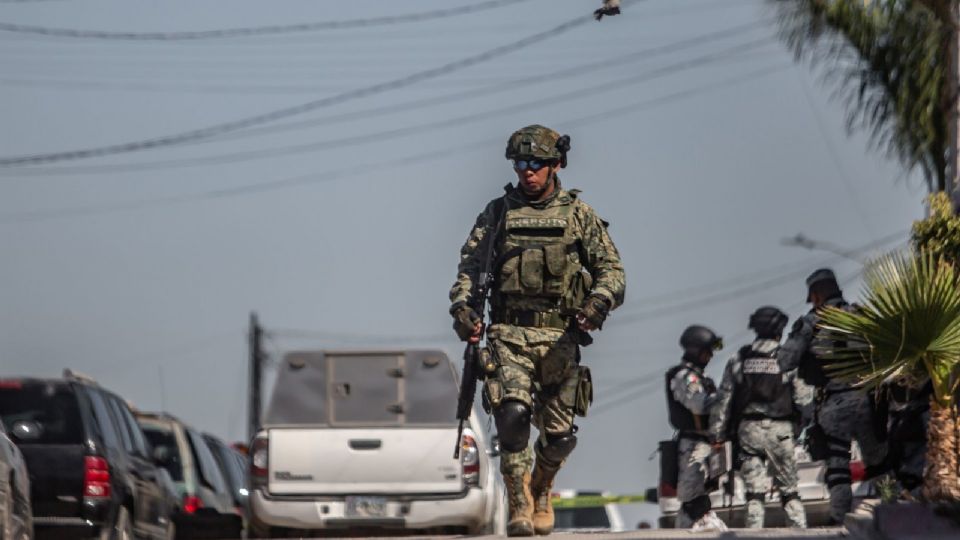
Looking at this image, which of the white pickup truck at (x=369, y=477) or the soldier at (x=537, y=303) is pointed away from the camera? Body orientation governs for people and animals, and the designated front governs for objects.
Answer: the white pickup truck

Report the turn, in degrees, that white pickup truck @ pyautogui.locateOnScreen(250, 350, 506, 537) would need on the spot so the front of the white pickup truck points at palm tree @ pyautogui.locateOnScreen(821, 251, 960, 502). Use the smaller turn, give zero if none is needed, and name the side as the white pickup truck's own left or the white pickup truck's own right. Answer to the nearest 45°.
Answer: approximately 135° to the white pickup truck's own right

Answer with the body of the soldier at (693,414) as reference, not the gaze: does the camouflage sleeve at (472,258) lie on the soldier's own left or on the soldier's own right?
on the soldier's own right

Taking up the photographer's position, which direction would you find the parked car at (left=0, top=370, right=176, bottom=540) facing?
facing away from the viewer and to the right of the viewer

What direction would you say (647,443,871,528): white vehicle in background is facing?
away from the camera
